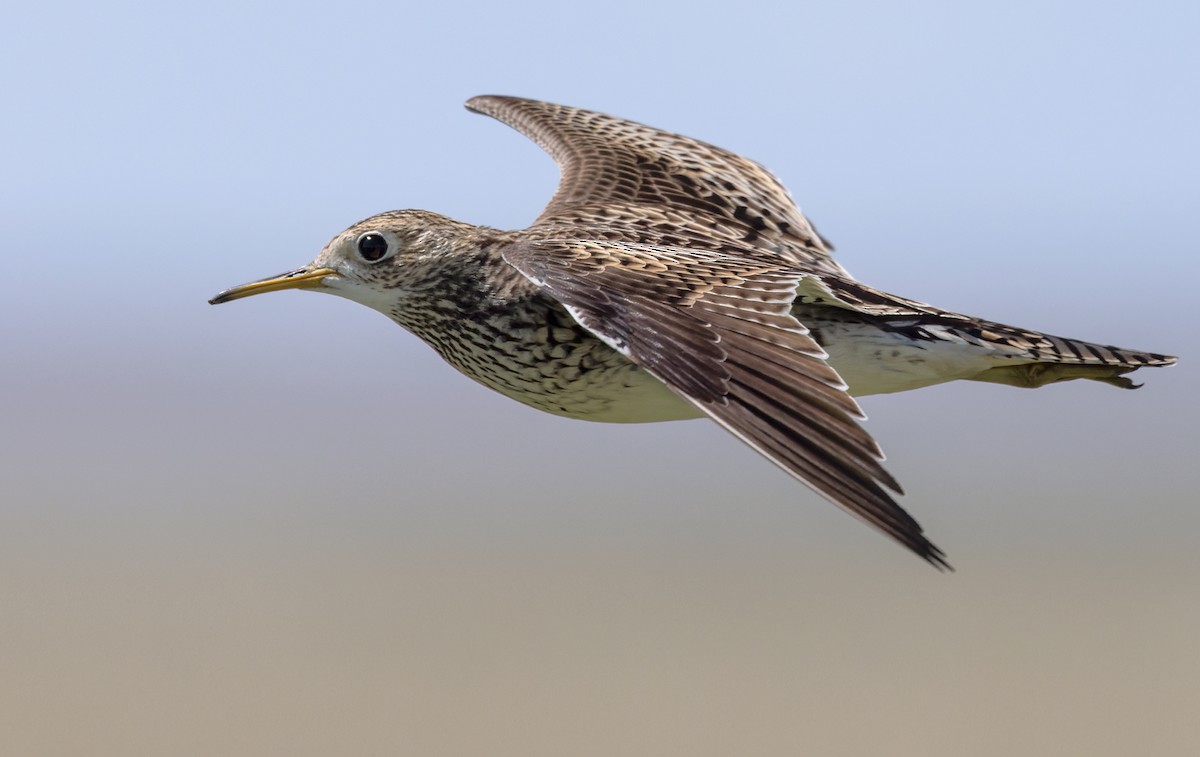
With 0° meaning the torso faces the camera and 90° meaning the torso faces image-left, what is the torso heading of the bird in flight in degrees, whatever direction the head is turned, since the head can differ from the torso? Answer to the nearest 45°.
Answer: approximately 90°
